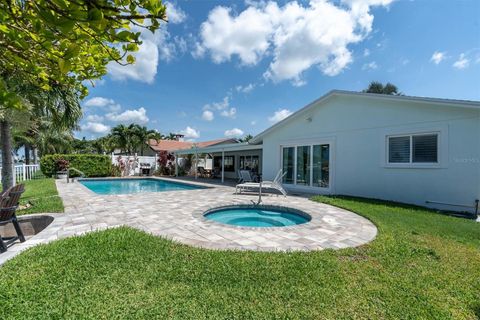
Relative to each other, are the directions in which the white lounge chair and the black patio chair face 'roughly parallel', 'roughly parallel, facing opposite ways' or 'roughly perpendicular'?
roughly parallel

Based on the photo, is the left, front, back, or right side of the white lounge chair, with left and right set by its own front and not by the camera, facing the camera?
left
